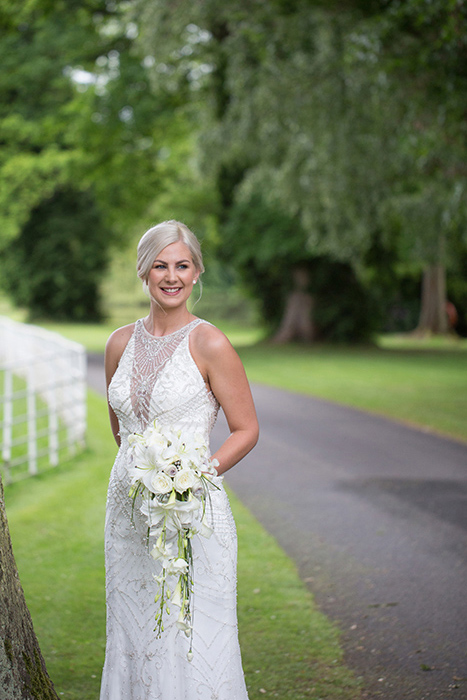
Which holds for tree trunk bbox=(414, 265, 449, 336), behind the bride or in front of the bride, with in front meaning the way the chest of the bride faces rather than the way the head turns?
behind

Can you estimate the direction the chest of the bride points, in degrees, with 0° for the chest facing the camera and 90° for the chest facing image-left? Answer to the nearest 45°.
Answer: approximately 45°

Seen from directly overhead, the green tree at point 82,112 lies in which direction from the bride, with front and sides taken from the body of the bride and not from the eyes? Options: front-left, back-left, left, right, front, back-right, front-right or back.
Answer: back-right

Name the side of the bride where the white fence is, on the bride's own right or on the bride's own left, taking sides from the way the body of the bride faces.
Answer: on the bride's own right

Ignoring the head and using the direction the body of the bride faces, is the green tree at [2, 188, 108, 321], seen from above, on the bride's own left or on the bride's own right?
on the bride's own right

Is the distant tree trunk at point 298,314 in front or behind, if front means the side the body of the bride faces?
behind
